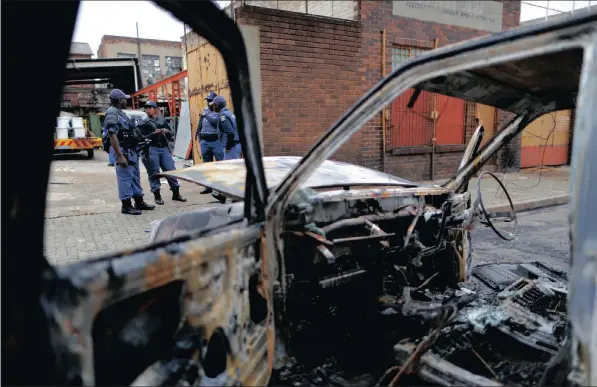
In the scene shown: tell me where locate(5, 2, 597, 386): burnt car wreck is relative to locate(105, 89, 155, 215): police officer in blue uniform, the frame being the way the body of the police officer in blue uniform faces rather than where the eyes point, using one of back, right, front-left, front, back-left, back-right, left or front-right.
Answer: right

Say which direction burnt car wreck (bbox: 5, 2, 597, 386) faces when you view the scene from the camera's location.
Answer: facing away from the viewer and to the left of the viewer

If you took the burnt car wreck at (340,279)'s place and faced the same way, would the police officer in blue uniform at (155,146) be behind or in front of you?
in front

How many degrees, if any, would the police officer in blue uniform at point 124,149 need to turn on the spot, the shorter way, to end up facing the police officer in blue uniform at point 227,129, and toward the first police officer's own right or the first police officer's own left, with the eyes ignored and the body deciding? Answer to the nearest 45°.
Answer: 0° — they already face them

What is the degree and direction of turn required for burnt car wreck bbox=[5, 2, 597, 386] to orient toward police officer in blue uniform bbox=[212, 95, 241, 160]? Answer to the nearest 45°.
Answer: approximately 45° to its right

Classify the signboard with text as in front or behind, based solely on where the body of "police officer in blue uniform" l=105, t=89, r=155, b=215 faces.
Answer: in front

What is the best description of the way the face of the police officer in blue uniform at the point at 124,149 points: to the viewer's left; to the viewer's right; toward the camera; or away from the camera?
to the viewer's right

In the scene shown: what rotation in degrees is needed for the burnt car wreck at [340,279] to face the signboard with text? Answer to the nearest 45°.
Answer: approximately 45° to its right

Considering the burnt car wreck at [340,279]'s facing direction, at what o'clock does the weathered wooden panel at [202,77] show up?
The weathered wooden panel is roughly at 1 o'clock from the burnt car wreck.

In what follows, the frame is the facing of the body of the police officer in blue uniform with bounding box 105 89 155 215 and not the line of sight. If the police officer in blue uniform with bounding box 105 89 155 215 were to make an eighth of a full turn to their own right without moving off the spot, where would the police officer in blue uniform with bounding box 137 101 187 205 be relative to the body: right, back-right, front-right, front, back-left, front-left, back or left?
left
